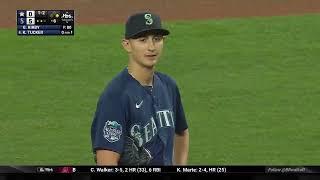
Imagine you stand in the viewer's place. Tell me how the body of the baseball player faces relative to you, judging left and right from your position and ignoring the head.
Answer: facing the viewer and to the right of the viewer

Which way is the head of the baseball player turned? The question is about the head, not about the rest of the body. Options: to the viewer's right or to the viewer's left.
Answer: to the viewer's right
